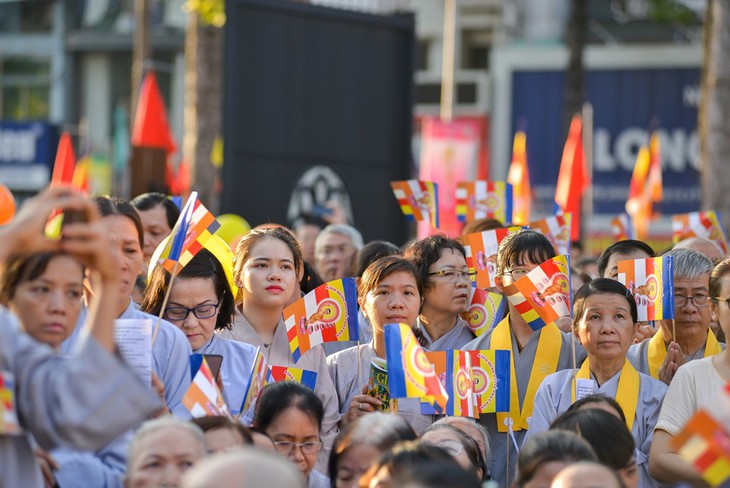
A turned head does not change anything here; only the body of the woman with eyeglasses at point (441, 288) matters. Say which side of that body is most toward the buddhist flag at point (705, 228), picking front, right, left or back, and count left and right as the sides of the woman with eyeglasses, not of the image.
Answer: left

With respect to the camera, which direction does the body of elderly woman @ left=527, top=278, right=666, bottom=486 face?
toward the camera

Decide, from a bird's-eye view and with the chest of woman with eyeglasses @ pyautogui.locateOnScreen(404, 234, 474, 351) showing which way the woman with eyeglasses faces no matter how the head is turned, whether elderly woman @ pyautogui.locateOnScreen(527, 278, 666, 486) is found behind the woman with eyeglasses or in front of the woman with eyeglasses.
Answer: in front

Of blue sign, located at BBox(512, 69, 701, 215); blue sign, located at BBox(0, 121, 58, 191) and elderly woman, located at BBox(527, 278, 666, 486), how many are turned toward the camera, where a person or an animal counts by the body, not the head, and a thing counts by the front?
3

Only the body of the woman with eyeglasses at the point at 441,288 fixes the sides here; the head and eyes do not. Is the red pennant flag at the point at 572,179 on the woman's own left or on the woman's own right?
on the woman's own left

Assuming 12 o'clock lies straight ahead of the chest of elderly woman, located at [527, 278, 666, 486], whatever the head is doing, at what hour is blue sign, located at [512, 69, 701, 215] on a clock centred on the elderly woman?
The blue sign is roughly at 6 o'clock from the elderly woman.

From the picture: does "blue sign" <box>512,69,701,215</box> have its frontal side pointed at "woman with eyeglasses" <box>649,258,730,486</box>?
yes

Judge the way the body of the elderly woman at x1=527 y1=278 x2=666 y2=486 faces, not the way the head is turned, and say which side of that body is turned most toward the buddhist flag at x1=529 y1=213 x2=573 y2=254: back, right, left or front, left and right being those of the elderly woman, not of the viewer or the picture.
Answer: back

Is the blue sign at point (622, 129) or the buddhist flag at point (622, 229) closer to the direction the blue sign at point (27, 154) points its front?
the buddhist flag

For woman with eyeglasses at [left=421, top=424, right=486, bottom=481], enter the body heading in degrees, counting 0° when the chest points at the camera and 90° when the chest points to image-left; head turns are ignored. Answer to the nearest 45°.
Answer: approximately 45°

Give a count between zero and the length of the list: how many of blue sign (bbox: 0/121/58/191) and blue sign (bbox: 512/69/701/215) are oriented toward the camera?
2

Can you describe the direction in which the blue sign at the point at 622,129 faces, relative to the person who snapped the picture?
facing the viewer

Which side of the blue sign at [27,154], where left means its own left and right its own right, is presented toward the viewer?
front
